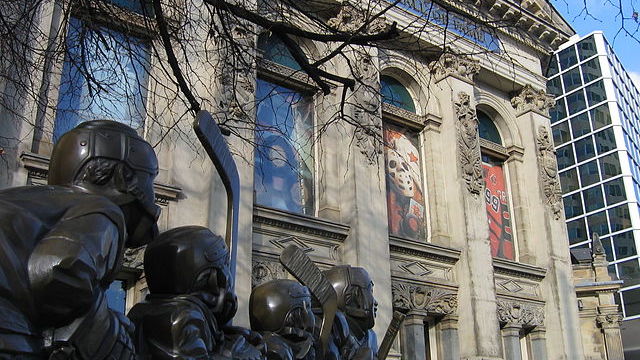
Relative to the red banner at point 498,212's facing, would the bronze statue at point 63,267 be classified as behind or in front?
in front

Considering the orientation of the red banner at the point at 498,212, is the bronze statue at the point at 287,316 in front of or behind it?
in front

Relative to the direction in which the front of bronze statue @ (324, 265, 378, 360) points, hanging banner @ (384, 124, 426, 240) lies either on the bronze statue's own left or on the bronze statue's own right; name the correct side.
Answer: on the bronze statue's own left

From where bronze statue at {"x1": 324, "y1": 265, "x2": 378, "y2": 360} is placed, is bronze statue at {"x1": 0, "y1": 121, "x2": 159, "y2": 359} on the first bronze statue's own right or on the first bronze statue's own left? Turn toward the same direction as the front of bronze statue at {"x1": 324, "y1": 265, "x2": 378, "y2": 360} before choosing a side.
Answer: on the first bronze statue's own right

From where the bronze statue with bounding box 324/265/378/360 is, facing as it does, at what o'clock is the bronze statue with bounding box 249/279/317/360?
the bronze statue with bounding box 249/279/317/360 is roughly at 4 o'clock from the bronze statue with bounding box 324/265/378/360.

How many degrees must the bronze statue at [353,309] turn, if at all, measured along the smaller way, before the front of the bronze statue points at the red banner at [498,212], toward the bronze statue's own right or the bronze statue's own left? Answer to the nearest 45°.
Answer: approximately 90° to the bronze statue's own left
